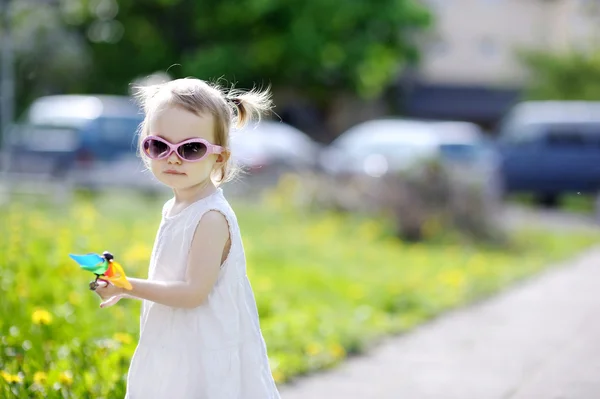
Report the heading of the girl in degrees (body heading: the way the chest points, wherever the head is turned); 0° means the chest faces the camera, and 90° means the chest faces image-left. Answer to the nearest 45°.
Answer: approximately 45°

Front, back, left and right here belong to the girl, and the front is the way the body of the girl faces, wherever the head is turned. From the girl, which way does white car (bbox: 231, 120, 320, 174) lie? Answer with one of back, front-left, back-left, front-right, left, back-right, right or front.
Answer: back-right

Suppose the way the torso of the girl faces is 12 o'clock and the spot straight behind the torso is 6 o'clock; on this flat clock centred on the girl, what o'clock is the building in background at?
The building in background is roughly at 5 o'clock from the girl.

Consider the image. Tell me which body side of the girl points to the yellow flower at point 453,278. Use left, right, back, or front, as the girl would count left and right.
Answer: back

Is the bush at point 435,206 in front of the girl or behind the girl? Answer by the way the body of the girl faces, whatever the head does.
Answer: behind

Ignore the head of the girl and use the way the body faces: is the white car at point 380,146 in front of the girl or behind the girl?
behind

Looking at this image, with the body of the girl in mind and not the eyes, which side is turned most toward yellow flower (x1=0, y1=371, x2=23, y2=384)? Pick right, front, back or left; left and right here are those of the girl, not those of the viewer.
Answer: right

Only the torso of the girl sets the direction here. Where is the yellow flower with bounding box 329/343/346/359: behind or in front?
behind
